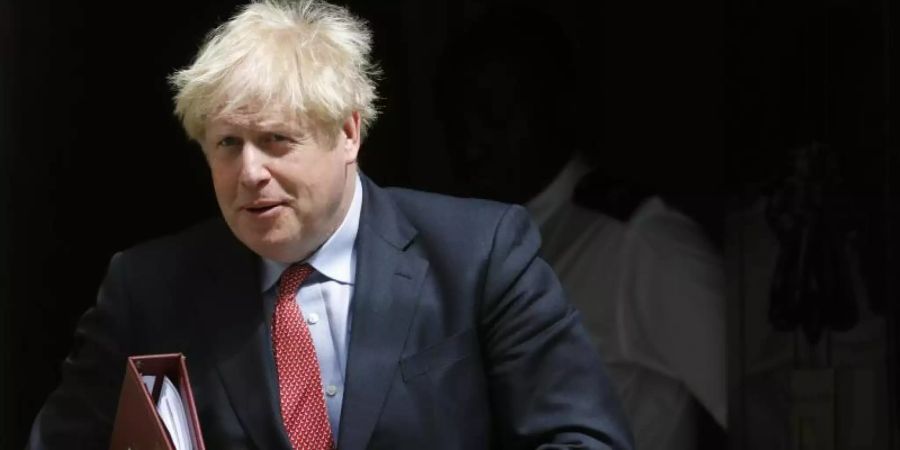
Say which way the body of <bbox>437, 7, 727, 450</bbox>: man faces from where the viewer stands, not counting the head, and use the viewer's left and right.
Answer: facing the viewer and to the left of the viewer

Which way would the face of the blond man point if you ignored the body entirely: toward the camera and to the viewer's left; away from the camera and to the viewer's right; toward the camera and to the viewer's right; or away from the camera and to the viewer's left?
toward the camera and to the viewer's left

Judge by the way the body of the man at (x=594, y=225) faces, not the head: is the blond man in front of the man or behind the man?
in front
